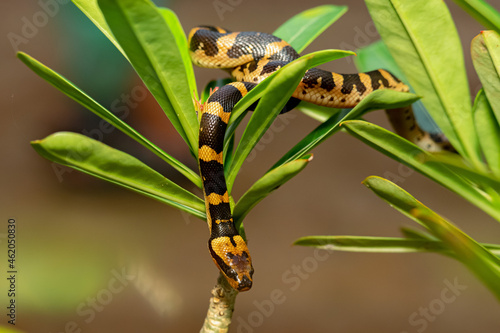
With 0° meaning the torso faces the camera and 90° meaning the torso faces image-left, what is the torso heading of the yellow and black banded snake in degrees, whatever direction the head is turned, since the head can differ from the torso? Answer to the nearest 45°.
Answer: approximately 0°
